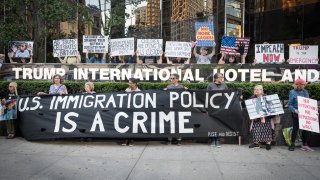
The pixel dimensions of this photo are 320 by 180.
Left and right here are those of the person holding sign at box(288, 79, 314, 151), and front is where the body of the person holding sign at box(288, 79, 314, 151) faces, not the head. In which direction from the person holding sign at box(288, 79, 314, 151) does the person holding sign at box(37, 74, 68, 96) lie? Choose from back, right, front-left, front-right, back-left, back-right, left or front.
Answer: back-right

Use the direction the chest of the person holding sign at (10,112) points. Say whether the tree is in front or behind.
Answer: behind

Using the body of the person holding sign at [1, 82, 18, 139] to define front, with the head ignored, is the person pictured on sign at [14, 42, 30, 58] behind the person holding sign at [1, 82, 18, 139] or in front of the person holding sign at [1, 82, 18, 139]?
behind

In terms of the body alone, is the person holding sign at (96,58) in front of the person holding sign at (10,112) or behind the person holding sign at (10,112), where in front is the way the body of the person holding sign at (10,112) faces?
behind
